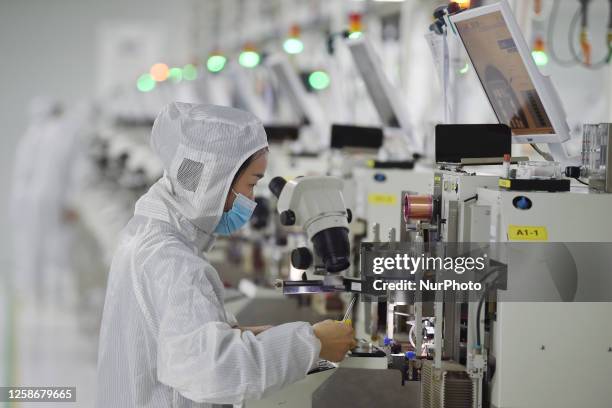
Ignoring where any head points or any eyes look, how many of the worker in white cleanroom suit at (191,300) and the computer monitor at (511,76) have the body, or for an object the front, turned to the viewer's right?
1

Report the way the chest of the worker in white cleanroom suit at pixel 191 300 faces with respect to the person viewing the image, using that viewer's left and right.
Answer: facing to the right of the viewer

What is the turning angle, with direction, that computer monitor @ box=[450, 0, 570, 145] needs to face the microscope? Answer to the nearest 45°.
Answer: approximately 45° to its right

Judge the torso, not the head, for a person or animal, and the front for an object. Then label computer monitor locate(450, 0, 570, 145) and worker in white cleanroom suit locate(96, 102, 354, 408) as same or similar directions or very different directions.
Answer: very different directions

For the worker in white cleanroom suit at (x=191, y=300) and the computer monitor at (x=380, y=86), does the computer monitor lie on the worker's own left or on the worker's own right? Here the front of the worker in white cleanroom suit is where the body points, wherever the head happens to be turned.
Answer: on the worker's own left

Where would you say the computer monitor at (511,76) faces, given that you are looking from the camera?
facing the viewer and to the left of the viewer

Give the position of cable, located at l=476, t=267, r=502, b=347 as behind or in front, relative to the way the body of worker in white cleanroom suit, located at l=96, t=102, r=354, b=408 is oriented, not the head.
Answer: in front

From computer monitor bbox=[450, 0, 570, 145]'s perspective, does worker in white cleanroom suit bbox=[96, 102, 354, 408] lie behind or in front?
in front

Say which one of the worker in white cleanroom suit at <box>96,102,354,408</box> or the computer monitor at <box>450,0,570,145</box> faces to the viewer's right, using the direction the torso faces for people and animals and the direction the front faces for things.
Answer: the worker in white cleanroom suit

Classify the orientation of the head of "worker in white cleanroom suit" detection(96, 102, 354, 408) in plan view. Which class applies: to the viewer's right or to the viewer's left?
to the viewer's right

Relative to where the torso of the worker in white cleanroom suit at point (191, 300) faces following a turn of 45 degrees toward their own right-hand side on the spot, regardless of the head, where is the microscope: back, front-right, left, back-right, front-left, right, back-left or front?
left

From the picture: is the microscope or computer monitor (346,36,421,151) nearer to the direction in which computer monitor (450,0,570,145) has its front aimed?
the microscope

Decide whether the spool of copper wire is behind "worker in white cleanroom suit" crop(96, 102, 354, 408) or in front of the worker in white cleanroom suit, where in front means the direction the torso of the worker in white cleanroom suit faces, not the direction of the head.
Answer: in front
